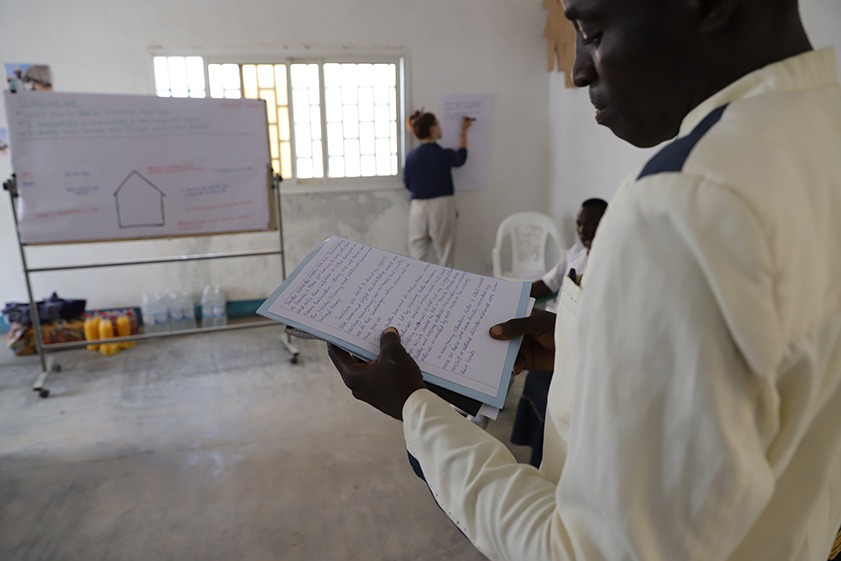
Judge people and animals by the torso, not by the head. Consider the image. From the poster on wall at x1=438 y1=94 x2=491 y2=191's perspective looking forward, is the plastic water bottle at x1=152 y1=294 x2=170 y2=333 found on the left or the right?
on its right

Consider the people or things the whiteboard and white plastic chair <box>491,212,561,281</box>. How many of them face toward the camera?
2

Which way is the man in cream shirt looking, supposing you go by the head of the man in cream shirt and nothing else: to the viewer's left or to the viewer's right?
to the viewer's left

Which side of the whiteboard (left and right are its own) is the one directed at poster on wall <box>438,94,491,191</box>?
left

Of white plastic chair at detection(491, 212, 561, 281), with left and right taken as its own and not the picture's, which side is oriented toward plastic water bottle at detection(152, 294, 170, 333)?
right

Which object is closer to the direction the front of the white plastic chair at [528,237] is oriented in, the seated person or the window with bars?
the seated person

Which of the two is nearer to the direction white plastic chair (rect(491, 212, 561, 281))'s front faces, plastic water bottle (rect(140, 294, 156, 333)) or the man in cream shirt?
the man in cream shirt

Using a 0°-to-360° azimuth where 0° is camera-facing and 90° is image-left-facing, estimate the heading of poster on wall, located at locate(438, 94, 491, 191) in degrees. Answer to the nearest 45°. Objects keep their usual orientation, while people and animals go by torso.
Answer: approximately 0°
